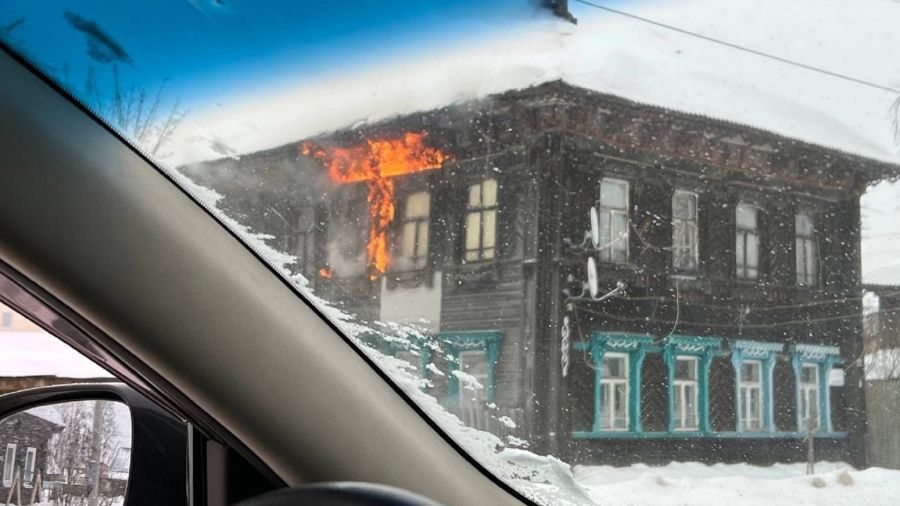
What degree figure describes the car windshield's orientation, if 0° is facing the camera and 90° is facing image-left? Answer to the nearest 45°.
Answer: approximately 225°
